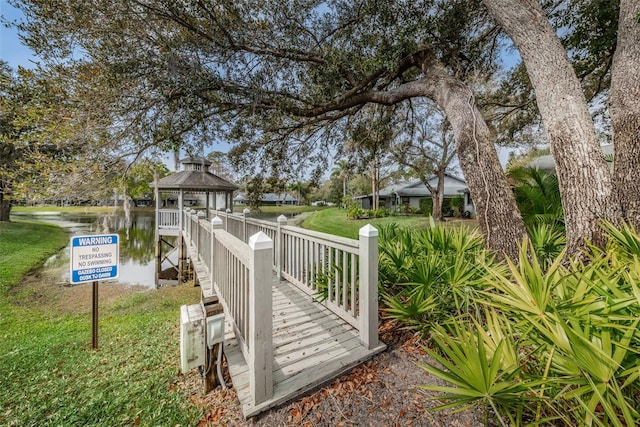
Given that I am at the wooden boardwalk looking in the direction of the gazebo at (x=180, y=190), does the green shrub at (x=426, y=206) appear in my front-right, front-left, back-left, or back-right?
front-right

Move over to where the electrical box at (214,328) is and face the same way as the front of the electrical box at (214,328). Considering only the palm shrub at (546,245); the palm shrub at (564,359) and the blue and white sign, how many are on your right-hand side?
1

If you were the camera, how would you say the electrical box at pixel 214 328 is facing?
facing the viewer and to the left of the viewer

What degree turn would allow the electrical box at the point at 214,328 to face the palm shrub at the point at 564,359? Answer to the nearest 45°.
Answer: approximately 90° to its left

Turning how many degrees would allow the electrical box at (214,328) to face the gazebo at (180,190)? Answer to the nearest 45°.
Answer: approximately 135° to its right

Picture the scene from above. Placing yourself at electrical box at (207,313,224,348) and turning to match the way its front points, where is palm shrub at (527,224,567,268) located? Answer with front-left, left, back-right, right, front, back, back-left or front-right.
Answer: back-left

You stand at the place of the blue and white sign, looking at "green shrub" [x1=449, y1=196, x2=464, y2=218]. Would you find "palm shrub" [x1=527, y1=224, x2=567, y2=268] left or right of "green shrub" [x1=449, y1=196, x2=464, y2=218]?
right

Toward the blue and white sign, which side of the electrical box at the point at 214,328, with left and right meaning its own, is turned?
right

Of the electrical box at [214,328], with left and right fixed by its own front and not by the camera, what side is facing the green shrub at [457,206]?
back

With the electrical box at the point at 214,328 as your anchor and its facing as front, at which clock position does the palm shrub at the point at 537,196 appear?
The palm shrub is roughly at 7 o'clock from the electrical box.

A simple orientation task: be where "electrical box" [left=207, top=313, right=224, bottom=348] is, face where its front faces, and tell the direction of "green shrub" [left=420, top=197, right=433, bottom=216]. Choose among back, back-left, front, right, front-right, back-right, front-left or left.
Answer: back

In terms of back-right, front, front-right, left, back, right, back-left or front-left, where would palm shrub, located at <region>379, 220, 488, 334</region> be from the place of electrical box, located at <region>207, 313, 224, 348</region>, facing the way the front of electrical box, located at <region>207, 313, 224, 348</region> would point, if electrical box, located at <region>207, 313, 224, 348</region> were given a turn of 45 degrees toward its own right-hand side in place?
back
